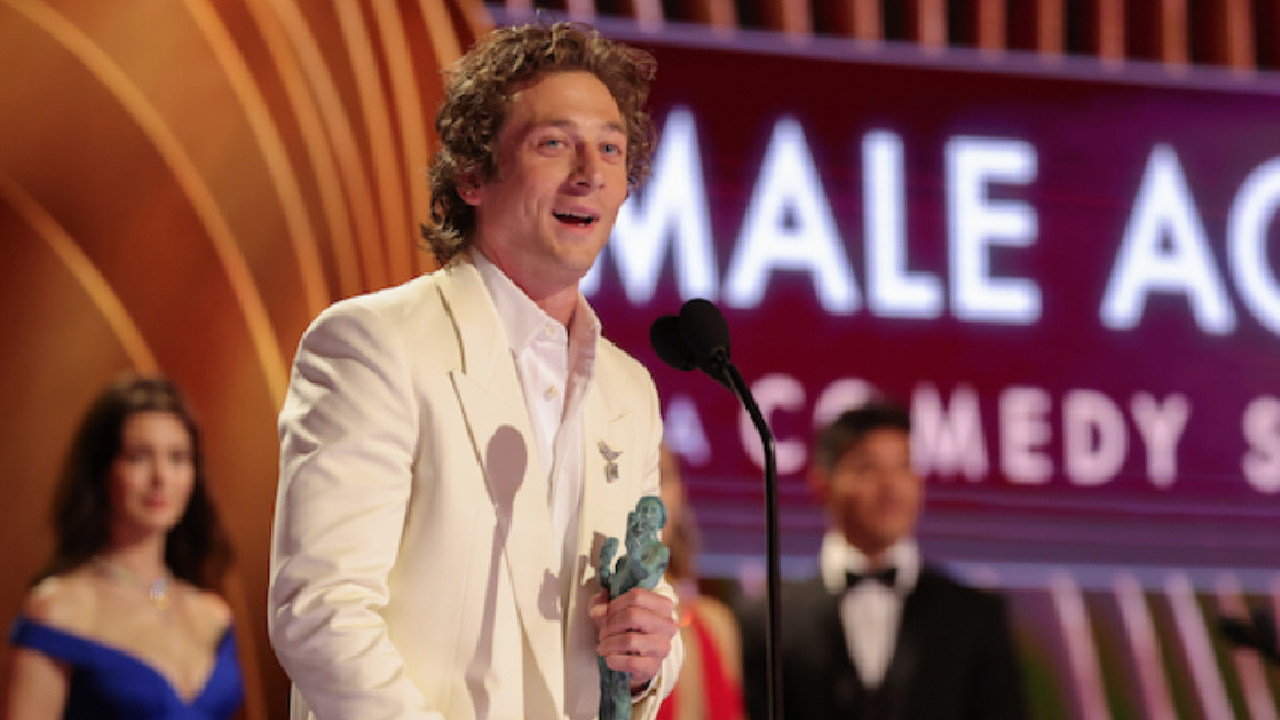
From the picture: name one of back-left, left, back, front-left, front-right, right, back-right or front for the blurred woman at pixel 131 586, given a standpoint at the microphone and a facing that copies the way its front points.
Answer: front-right

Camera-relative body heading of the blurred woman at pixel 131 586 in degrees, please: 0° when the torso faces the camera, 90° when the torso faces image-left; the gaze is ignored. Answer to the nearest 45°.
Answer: approximately 315°

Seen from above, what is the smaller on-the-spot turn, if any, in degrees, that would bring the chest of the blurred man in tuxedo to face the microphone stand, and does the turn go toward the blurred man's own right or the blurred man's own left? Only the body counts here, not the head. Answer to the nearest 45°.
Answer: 0° — they already face it

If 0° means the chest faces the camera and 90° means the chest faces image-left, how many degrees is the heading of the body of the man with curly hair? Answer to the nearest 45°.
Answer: approximately 315°

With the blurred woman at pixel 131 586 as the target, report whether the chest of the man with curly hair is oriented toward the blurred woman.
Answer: no

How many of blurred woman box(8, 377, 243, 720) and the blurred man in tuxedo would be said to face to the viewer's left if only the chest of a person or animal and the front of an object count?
0

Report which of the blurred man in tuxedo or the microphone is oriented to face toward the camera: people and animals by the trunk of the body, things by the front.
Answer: the blurred man in tuxedo

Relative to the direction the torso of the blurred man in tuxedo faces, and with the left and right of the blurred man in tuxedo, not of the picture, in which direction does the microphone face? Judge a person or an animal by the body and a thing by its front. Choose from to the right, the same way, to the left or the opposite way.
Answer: to the right

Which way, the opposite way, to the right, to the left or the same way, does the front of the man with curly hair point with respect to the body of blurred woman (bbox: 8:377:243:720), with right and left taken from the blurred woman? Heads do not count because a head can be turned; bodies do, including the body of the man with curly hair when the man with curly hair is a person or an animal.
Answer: the same way

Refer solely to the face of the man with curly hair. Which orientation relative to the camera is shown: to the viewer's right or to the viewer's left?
to the viewer's right

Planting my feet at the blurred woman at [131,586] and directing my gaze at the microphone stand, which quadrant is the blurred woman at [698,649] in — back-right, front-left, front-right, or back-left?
front-left

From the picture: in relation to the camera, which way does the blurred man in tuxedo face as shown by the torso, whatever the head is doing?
toward the camera

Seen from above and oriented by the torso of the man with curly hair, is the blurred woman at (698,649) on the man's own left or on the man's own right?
on the man's own left

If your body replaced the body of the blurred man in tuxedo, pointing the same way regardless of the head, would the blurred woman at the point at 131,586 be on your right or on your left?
on your right

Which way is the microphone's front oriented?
to the viewer's left

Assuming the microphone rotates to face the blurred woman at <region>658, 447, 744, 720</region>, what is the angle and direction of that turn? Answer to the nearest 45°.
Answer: approximately 90° to its right
